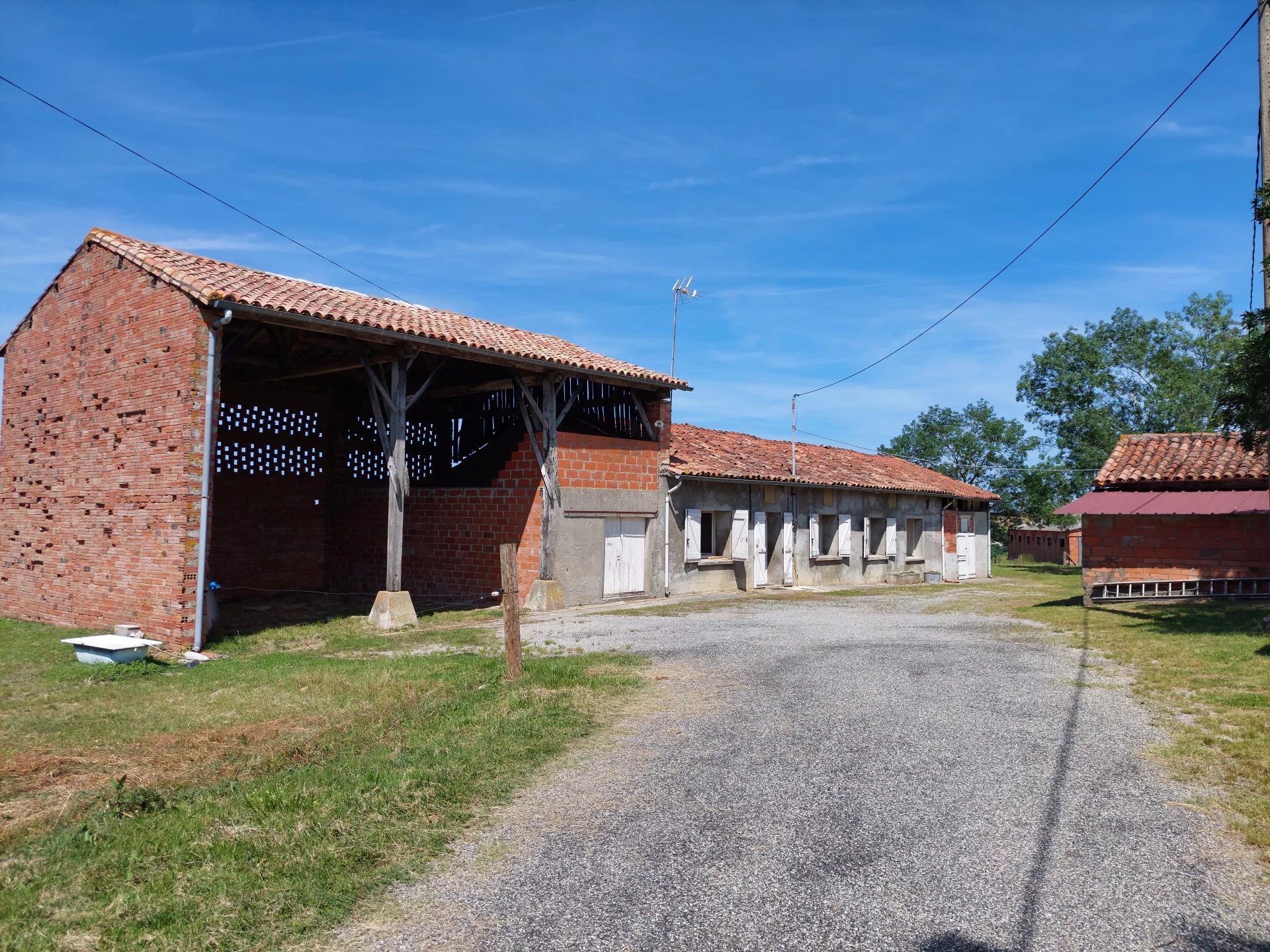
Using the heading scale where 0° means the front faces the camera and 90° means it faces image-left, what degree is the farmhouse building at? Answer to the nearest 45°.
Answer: approximately 315°

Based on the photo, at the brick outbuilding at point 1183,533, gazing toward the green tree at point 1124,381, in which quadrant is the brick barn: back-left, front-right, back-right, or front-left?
back-left

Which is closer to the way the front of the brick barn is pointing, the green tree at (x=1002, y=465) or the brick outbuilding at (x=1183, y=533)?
the brick outbuilding

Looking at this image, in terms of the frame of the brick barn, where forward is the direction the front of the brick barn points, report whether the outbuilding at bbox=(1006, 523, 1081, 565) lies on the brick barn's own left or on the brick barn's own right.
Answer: on the brick barn's own left

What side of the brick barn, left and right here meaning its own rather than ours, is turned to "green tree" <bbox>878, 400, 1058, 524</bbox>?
left

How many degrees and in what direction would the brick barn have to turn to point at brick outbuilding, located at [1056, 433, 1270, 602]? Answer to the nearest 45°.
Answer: approximately 45° to its left

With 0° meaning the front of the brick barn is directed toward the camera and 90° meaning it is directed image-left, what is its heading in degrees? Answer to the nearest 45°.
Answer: approximately 315°

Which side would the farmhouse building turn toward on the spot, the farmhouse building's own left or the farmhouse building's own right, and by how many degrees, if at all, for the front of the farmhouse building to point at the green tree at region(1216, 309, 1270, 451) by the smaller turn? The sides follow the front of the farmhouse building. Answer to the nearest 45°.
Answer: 0° — it already faces it

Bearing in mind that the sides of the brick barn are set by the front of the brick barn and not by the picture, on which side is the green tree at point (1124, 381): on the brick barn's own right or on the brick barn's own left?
on the brick barn's own left

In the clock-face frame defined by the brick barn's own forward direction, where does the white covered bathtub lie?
The white covered bathtub is roughly at 2 o'clock from the brick barn.

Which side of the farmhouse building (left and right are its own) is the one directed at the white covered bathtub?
right

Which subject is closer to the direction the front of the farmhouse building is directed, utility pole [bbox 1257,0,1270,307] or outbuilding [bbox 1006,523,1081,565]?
the utility pole
